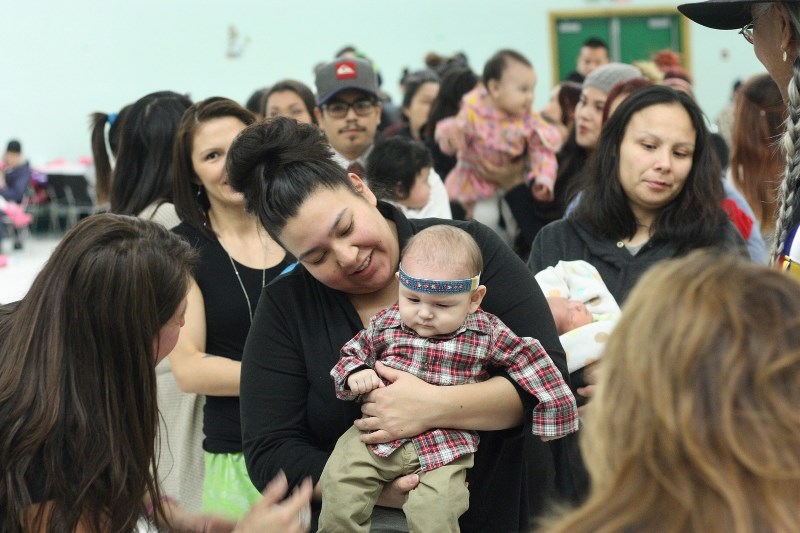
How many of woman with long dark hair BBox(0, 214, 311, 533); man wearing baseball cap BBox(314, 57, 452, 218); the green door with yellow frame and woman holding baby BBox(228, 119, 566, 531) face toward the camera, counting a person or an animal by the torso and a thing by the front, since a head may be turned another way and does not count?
3

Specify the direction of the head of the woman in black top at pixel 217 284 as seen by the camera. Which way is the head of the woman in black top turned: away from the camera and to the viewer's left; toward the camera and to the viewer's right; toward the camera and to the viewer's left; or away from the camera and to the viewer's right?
toward the camera and to the viewer's right

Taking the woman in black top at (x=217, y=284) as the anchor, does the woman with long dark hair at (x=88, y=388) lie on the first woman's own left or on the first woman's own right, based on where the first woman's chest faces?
on the first woman's own right

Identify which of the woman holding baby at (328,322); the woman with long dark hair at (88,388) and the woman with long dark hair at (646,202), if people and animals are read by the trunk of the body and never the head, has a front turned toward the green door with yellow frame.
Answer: the woman with long dark hair at (88,388)

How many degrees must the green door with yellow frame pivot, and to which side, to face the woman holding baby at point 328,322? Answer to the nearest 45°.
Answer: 0° — it already faces them

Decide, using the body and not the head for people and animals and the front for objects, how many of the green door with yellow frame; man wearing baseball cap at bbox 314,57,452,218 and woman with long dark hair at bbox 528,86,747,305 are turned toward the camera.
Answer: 3

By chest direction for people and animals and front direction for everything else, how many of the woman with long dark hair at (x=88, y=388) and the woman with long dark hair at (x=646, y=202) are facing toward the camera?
1

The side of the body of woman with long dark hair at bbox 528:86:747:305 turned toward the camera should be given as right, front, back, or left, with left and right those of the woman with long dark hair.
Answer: front

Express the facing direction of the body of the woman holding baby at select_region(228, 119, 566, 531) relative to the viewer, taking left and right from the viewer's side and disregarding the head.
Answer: facing the viewer

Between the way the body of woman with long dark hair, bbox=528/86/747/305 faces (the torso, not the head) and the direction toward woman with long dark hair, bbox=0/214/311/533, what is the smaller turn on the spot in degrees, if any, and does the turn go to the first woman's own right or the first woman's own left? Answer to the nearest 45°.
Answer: approximately 45° to the first woman's own right

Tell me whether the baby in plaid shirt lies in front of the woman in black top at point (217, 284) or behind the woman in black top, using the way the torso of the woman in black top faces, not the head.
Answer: in front

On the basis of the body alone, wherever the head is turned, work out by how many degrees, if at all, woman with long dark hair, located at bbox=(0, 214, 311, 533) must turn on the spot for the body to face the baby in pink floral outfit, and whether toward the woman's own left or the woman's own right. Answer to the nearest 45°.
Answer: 0° — they already face them

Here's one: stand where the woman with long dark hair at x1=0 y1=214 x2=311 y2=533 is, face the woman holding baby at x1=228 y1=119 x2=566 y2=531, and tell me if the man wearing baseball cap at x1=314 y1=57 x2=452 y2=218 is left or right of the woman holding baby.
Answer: left

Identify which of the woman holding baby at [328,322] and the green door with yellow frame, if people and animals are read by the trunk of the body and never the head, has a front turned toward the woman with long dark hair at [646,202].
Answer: the green door with yellow frame

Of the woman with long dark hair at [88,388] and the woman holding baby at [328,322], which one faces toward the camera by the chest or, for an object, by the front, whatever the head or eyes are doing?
the woman holding baby

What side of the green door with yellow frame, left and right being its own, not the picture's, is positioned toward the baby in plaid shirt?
front

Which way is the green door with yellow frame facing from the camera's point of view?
toward the camera
